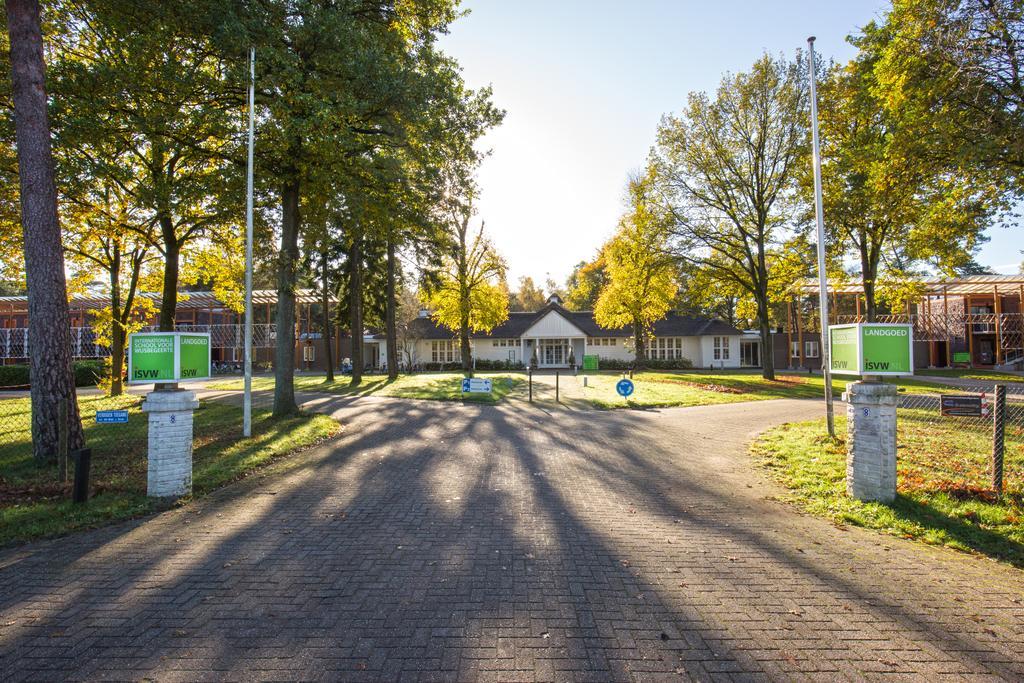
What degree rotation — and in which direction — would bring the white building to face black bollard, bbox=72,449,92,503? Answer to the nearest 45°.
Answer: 0° — it already faces it

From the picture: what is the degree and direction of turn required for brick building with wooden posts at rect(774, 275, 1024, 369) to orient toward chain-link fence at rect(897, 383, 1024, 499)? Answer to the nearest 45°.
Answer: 0° — it already faces it

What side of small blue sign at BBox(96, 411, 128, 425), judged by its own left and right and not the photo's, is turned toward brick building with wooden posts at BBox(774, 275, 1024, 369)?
left

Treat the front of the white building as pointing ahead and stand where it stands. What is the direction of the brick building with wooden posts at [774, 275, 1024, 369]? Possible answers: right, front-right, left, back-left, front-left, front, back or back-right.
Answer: left

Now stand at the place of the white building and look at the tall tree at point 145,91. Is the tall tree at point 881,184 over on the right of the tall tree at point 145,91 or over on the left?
left

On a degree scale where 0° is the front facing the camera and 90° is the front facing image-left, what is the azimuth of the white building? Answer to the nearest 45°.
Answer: approximately 0°
